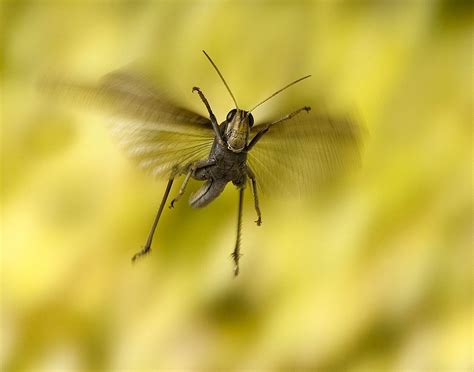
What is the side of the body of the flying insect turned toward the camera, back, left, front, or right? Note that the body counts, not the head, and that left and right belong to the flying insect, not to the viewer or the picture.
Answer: front
